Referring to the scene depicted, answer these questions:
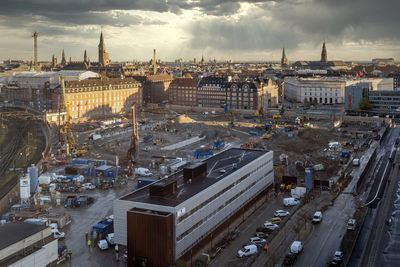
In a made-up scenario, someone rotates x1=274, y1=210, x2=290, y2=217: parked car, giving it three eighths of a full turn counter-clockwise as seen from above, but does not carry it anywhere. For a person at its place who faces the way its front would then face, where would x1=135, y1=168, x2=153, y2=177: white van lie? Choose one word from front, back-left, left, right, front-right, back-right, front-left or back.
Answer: back

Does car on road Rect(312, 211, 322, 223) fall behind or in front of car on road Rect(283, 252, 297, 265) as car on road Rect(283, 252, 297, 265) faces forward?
behind

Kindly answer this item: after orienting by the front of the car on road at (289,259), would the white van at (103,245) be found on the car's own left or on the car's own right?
on the car's own right

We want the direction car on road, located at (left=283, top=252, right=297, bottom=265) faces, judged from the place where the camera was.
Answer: facing the viewer and to the left of the viewer

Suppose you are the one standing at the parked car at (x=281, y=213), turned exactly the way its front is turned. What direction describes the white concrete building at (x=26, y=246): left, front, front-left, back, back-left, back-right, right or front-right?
front-left

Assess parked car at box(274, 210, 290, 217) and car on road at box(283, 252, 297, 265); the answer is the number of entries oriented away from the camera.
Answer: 0

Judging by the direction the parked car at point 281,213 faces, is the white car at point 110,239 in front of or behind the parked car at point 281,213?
in front
